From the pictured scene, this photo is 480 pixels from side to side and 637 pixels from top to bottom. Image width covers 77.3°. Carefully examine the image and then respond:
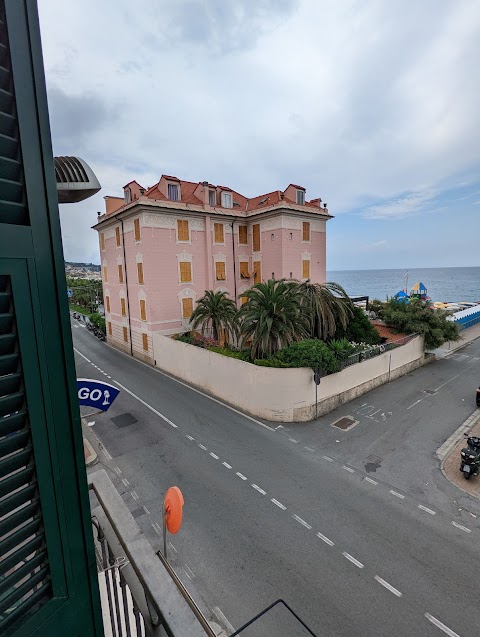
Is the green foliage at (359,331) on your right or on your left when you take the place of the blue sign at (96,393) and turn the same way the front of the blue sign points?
on your left

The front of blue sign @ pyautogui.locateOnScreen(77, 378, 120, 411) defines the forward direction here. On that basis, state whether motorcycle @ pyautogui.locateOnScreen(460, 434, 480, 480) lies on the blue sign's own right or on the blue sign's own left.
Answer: on the blue sign's own left

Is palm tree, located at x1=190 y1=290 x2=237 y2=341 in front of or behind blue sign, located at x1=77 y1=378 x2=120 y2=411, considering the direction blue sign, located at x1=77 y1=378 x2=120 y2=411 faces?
behind

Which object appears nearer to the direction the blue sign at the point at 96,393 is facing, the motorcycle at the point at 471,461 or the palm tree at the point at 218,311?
the motorcycle

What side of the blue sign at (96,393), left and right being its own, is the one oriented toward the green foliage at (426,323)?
left

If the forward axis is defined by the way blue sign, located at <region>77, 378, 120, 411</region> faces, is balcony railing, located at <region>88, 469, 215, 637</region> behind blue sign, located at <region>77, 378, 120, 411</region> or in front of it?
in front

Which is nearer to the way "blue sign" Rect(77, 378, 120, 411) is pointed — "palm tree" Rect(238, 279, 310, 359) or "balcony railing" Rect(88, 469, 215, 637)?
the balcony railing

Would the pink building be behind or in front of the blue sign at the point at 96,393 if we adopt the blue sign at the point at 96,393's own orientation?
behind

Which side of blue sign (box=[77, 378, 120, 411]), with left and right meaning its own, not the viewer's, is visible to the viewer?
front

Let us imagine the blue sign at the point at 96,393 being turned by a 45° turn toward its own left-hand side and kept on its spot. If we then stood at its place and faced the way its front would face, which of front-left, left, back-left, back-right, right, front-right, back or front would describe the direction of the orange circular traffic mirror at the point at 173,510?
front-right

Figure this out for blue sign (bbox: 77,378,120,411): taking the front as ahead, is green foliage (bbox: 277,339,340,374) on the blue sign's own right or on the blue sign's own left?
on the blue sign's own left

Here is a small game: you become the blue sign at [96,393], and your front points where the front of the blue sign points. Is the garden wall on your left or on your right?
on your left
